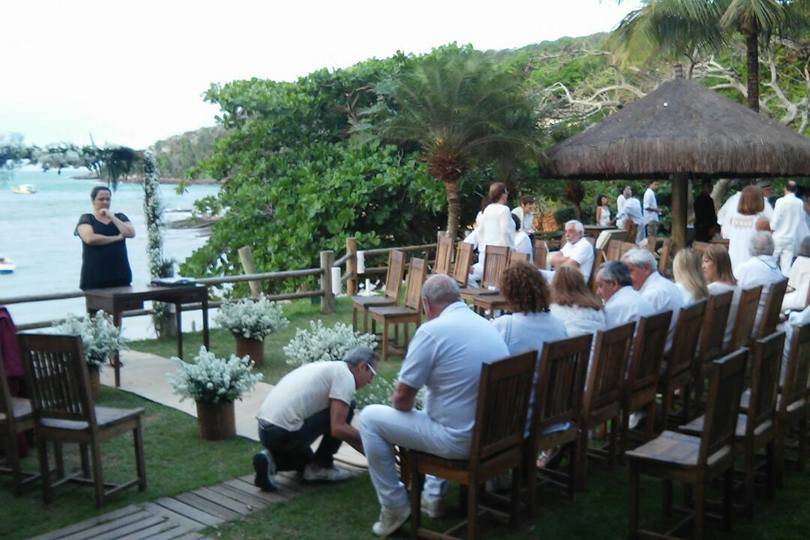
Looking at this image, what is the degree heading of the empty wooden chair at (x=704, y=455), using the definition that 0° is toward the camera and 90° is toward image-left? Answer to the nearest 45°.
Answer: approximately 135°

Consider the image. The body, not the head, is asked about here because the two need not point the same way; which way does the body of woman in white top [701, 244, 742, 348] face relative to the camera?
to the viewer's left

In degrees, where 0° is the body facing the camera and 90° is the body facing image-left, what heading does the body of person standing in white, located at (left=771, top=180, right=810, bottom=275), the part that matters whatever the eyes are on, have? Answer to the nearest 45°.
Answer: approximately 180°

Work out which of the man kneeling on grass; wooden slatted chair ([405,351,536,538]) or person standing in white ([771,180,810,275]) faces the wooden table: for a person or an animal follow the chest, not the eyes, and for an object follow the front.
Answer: the wooden slatted chair

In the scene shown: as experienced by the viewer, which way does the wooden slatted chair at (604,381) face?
facing away from the viewer and to the left of the viewer

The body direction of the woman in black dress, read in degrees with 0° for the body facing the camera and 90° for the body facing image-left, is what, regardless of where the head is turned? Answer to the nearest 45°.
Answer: approximately 0°

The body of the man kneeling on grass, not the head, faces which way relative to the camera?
to the viewer's right

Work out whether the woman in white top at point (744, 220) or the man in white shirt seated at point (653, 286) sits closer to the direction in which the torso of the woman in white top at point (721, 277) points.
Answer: the man in white shirt seated

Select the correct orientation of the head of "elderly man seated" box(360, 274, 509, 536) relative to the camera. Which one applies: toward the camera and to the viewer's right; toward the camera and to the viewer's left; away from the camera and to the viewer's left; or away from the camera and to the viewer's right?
away from the camera and to the viewer's left
